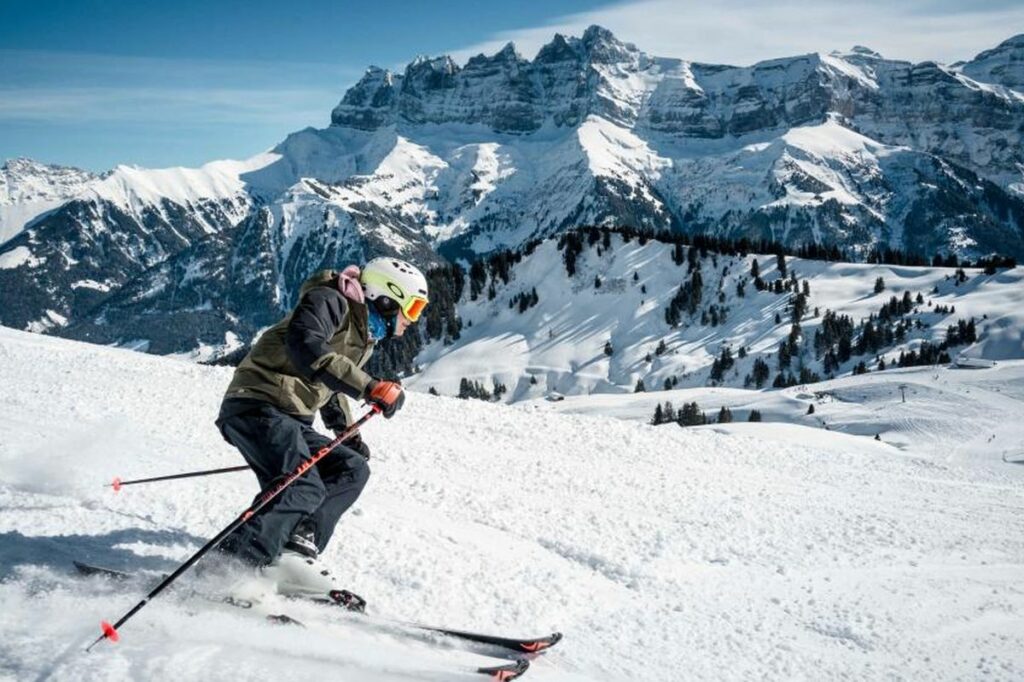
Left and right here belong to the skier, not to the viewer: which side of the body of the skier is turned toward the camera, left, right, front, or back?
right

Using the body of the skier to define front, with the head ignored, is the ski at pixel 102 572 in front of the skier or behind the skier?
behind
